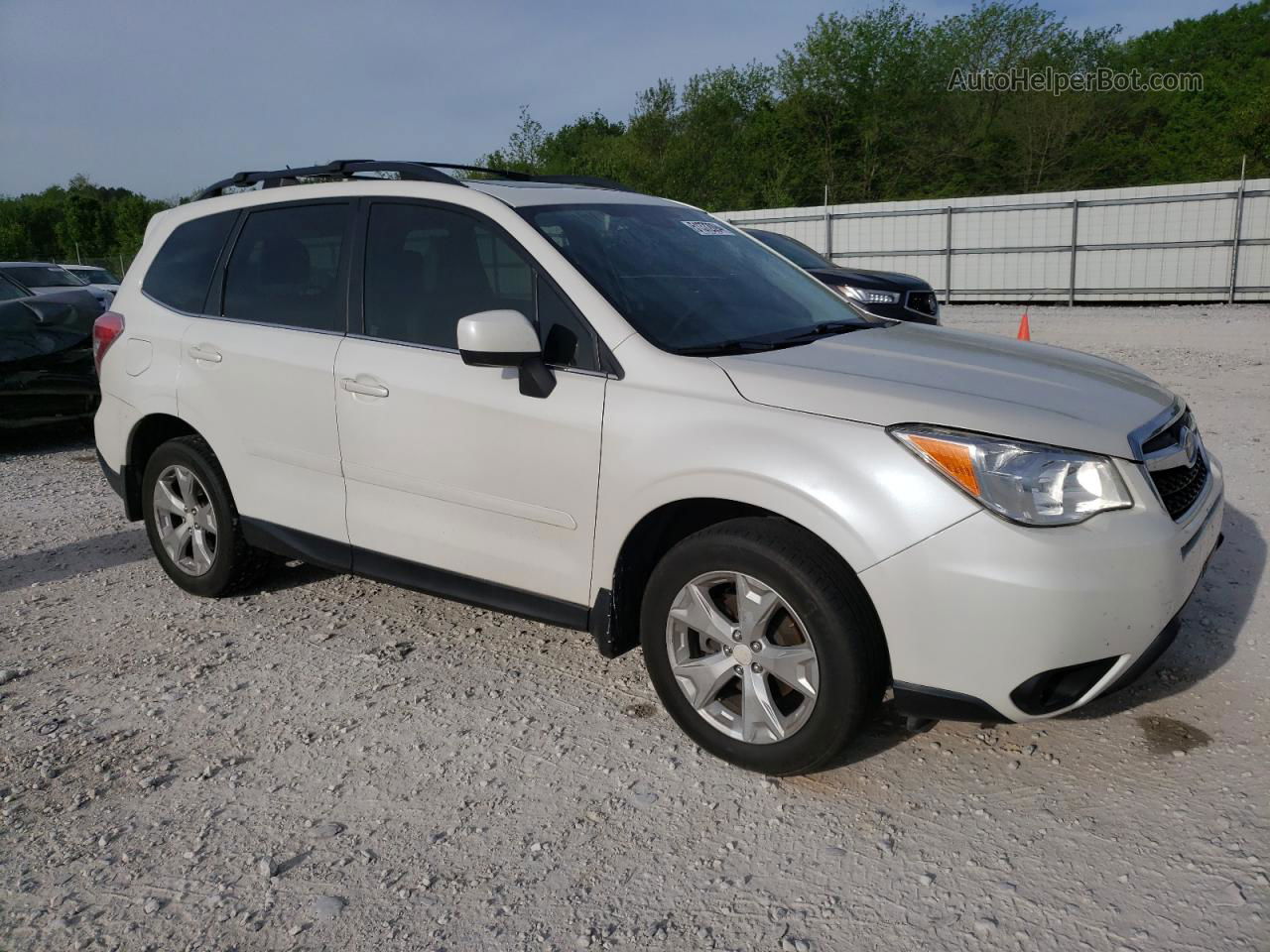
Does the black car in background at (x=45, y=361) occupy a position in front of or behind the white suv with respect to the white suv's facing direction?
behind

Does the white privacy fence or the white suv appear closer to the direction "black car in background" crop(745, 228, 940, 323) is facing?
the white suv

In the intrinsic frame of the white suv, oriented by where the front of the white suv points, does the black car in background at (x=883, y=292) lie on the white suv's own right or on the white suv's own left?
on the white suv's own left

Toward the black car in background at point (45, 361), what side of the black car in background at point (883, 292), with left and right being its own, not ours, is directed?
right

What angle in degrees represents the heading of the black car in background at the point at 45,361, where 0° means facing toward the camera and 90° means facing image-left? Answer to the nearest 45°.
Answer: approximately 315°

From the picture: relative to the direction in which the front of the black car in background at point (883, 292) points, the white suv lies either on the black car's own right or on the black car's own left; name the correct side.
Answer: on the black car's own right

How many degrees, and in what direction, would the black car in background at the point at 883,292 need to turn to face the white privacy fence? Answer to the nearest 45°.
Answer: approximately 135° to its left

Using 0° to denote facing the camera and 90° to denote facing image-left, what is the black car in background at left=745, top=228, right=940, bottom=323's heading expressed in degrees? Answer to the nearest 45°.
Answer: approximately 315°
